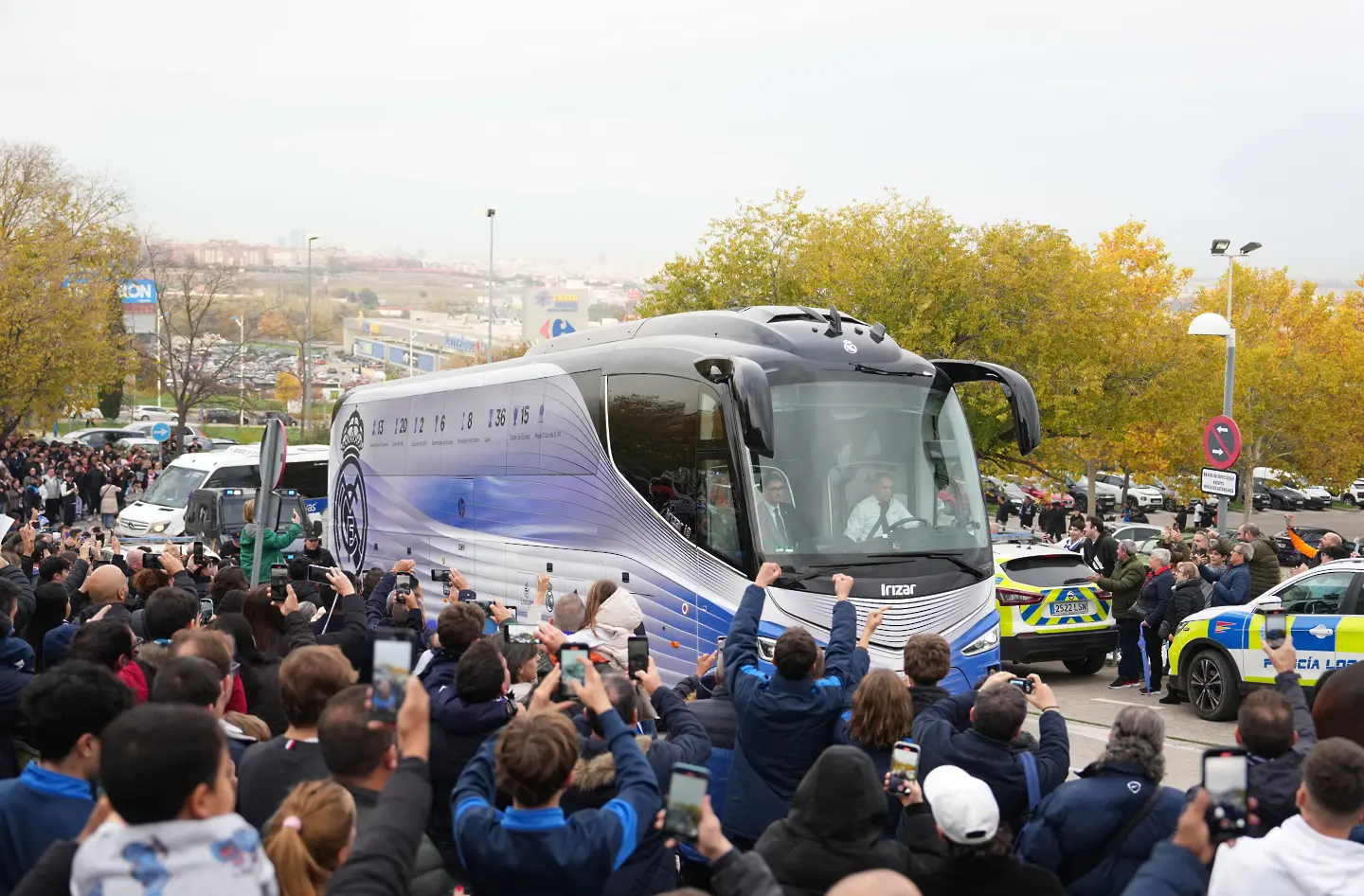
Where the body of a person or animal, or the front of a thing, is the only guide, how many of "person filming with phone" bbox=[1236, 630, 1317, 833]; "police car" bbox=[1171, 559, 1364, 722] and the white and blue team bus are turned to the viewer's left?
1

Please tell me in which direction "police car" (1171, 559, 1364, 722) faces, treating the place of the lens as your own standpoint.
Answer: facing to the left of the viewer

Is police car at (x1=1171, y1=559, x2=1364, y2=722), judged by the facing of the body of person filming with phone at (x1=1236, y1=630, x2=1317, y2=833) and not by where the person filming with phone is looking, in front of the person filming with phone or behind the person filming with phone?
in front

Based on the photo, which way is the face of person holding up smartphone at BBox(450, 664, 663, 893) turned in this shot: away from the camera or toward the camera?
away from the camera

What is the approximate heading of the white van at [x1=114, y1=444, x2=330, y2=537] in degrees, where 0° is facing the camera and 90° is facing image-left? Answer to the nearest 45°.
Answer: approximately 45°

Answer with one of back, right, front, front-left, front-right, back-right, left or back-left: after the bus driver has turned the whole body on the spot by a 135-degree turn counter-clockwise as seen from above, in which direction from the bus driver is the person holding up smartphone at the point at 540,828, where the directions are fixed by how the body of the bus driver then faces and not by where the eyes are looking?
back

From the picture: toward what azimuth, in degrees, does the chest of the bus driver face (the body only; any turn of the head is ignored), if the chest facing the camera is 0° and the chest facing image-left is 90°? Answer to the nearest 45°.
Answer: approximately 315°

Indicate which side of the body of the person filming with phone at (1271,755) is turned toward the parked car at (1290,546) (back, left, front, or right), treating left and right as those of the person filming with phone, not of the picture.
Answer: front

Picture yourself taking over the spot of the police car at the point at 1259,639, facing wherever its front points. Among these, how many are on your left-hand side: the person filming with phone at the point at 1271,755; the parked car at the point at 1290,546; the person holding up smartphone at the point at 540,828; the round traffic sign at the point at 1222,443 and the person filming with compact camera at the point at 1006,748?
3

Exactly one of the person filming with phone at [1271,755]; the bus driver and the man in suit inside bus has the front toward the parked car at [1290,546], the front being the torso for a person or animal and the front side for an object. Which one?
the person filming with phone

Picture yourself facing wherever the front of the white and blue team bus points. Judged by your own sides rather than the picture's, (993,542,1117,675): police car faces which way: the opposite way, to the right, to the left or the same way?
the opposite way

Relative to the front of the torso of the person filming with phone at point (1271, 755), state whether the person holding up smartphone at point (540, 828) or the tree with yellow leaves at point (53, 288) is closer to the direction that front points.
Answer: the tree with yellow leaves

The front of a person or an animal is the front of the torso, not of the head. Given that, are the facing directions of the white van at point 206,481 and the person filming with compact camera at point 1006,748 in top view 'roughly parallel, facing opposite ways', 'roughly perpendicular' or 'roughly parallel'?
roughly parallel, facing opposite ways

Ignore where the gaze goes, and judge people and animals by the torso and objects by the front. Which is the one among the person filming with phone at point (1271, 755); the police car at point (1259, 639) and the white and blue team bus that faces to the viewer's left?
the police car

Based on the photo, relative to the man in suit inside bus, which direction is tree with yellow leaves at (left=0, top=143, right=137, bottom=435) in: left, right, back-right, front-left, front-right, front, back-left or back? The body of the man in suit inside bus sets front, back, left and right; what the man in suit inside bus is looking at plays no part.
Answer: back

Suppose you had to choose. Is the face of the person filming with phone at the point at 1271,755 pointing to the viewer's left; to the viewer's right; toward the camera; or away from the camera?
away from the camera

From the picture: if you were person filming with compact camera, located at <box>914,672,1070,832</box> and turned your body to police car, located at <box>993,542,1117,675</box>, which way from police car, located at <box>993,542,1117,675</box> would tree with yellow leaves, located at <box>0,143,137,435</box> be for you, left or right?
left

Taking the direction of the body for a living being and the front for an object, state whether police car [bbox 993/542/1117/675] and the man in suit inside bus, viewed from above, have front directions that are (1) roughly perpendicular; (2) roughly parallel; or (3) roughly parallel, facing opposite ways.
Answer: roughly parallel, facing opposite ways

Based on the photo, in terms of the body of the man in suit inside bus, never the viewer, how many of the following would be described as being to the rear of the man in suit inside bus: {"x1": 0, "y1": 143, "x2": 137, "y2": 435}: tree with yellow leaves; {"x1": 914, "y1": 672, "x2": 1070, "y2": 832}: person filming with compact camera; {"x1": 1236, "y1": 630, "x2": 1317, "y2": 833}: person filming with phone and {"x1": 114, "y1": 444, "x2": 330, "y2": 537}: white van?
2

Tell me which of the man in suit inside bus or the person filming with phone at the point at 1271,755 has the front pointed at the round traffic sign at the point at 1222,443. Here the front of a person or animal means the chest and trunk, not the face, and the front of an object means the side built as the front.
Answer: the person filming with phone
